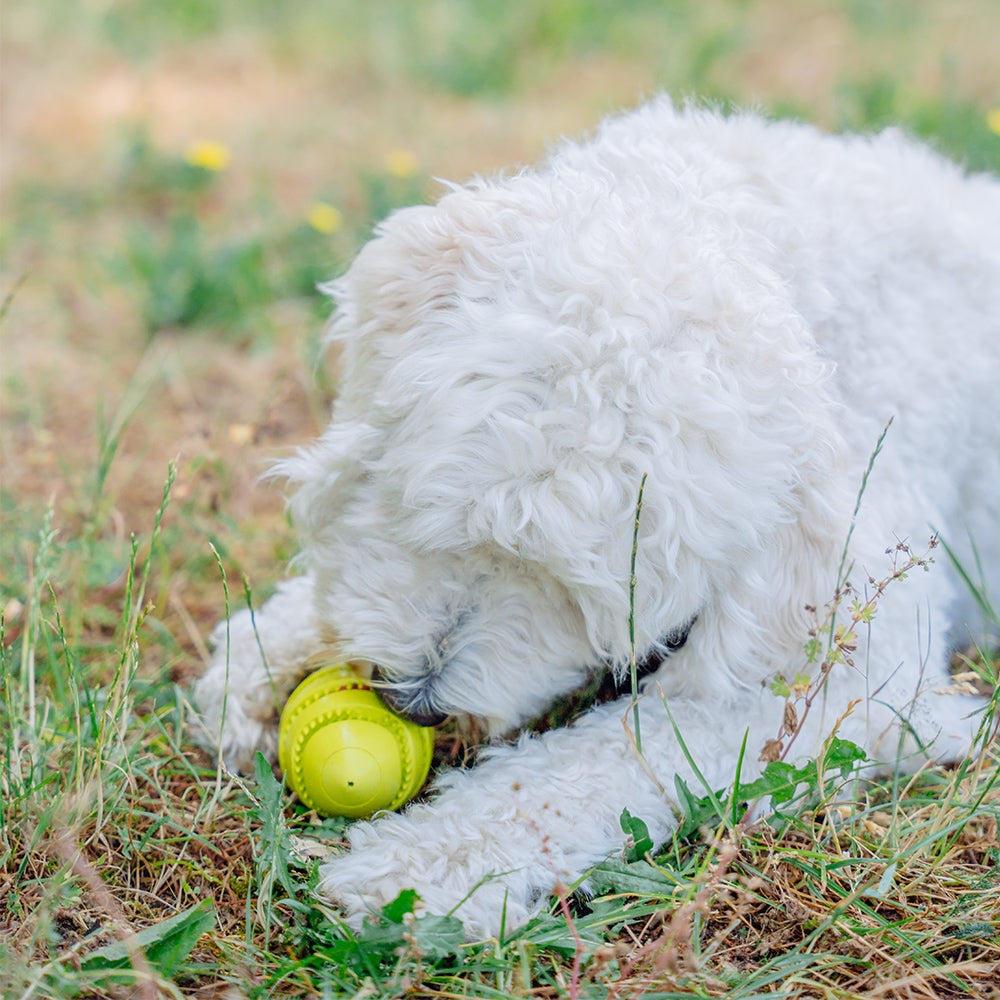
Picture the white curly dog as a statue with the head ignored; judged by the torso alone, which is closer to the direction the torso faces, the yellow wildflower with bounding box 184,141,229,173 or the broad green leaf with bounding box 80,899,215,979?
the broad green leaf

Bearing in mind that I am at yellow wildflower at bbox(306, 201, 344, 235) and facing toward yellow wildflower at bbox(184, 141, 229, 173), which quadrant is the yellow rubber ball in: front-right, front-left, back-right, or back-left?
back-left

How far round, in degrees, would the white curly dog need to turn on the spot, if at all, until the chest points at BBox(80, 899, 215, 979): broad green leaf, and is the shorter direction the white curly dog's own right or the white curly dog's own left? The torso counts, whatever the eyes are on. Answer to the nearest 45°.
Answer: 0° — it already faces it

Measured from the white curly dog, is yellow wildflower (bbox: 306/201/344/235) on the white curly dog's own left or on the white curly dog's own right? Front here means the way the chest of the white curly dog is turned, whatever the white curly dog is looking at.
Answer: on the white curly dog's own right

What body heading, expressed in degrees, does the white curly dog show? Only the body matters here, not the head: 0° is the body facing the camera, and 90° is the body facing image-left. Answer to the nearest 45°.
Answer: approximately 45°

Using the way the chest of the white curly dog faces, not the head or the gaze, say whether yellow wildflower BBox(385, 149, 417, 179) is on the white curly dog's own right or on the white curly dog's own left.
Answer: on the white curly dog's own right
